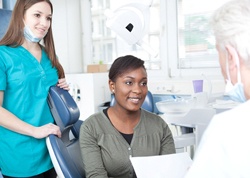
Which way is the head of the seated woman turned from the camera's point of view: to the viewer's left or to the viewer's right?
to the viewer's right

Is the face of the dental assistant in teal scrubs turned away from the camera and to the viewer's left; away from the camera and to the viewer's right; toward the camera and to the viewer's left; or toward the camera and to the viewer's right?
toward the camera and to the viewer's right

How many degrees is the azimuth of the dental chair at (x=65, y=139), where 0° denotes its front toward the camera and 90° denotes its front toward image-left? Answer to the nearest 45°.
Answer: approximately 315°

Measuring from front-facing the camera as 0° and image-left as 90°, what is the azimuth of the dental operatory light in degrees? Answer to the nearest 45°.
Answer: approximately 45°
